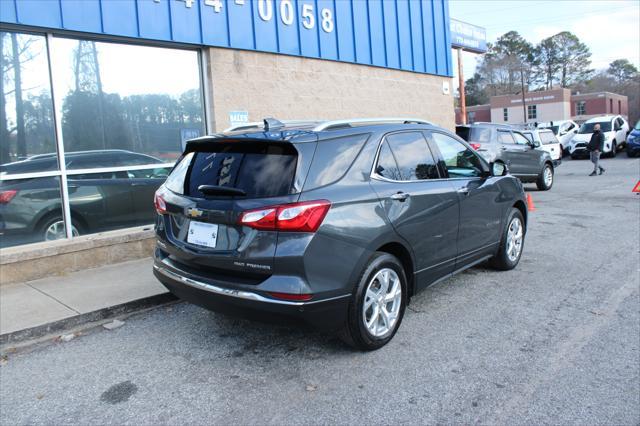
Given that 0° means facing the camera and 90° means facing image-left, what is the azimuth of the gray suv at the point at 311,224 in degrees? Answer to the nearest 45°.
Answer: approximately 225°

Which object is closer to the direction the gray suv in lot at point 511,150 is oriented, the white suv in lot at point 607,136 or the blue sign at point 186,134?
the white suv in lot

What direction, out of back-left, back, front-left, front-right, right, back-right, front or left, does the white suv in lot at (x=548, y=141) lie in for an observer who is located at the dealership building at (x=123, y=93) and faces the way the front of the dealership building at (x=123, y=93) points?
left

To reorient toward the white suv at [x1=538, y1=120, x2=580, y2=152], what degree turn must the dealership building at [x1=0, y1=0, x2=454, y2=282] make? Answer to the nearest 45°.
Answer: approximately 90° to its left

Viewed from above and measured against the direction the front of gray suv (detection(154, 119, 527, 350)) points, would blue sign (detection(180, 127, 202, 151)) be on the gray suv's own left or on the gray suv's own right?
on the gray suv's own left

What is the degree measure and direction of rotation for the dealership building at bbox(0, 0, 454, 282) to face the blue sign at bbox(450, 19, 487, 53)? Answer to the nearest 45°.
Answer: approximately 90° to its left

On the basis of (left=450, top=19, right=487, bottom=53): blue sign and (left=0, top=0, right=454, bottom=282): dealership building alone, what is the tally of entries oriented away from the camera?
0

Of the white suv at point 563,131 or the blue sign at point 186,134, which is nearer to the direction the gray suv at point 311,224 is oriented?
the white suv

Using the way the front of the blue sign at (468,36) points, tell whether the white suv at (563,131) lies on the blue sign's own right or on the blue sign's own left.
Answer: on the blue sign's own left

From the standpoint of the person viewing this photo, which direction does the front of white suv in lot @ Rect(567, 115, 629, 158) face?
facing the viewer and to the left of the viewer

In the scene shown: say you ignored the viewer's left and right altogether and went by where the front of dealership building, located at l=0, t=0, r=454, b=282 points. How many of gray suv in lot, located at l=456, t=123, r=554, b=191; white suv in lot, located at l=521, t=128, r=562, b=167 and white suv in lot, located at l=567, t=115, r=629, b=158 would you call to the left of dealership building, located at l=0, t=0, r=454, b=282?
3

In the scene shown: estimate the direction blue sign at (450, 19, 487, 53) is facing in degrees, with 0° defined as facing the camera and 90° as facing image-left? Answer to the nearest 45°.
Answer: approximately 315°

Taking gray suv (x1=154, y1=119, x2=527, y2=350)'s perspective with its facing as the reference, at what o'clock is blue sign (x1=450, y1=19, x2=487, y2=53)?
The blue sign is roughly at 11 o'clock from the gray suv.

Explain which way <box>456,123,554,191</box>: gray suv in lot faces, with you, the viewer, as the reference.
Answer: facing away from the viewer and to the right of the viewer

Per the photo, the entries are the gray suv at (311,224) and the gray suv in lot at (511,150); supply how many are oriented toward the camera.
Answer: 0
